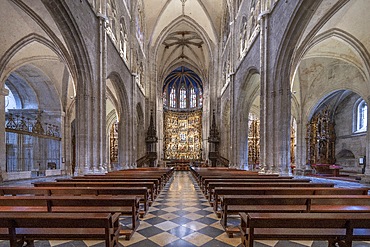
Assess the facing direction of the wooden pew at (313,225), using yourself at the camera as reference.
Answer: facing away from the viewer

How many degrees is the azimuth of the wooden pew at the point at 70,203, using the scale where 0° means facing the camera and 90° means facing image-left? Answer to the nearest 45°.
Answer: approximately 180°

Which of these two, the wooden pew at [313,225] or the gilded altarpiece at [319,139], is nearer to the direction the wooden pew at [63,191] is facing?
the gilded altarpiece

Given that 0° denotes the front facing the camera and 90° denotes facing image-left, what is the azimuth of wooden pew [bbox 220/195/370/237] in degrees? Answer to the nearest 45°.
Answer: approximately 180°

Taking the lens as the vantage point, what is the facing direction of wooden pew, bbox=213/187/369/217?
facing away from the viewer

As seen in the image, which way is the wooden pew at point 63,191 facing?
away from the camera

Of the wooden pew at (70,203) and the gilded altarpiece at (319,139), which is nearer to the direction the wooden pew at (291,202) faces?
the gilded altarpiece

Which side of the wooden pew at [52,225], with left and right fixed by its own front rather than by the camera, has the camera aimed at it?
back

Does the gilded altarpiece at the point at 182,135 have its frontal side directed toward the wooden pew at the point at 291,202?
yes

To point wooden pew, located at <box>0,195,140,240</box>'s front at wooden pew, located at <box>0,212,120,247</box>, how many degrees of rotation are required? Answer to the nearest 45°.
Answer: approximately 180°
